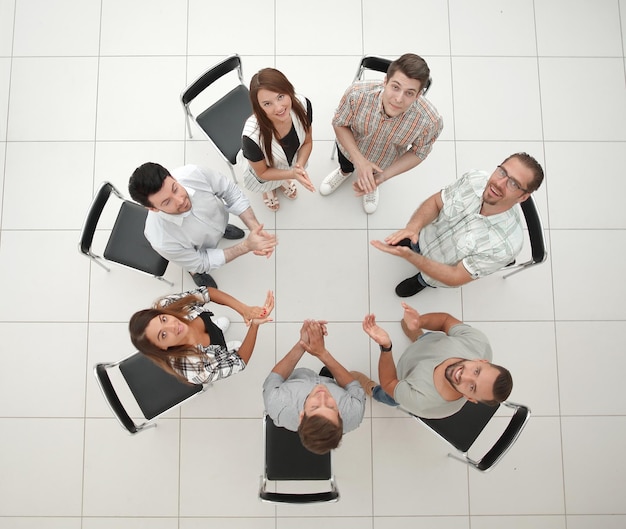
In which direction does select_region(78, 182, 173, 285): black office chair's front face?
to the viewer's right

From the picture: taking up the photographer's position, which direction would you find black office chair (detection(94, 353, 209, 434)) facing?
facing away from the viewer and to the right of the viewer

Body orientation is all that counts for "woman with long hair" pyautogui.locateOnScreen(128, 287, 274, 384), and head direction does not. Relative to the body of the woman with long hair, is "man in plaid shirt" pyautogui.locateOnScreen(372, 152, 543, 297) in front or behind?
in front

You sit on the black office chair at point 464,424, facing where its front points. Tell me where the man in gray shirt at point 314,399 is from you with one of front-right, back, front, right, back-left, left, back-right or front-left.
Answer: left

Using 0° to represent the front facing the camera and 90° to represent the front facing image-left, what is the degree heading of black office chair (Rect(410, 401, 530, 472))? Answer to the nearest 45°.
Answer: approximately 135°
